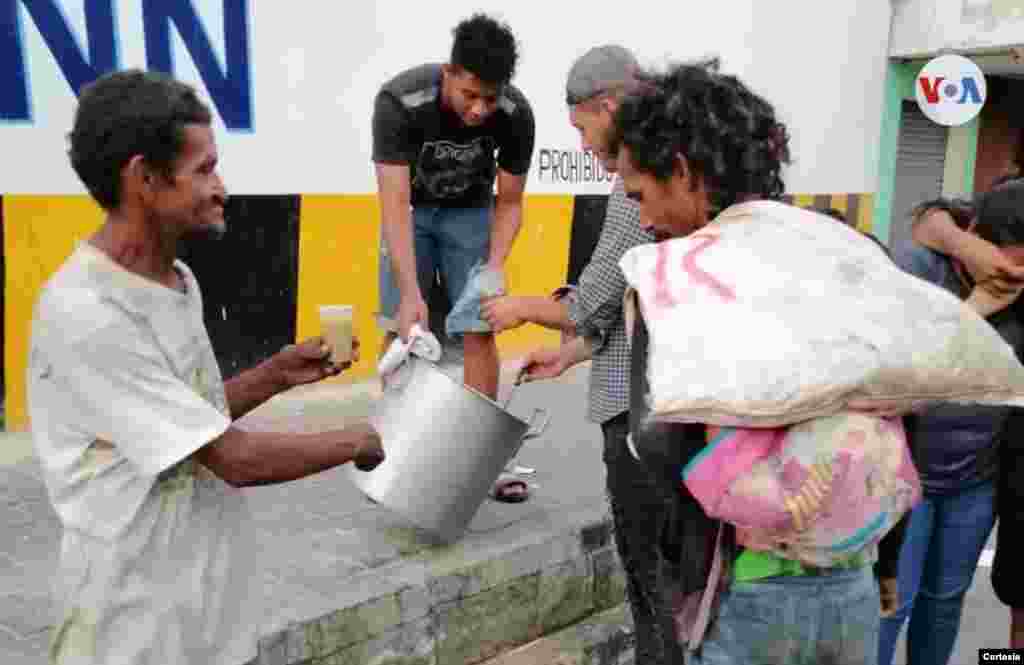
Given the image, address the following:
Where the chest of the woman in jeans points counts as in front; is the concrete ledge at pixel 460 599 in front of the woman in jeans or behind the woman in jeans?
in front

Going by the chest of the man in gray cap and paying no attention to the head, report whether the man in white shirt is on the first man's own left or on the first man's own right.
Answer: on the first man's own left

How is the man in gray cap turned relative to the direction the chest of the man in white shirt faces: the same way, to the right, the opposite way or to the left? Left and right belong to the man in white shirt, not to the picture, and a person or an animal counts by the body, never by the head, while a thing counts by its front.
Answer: the opposite way

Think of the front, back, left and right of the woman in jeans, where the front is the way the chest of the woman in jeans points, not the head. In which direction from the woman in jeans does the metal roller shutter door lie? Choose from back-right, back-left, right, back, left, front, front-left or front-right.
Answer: back-right

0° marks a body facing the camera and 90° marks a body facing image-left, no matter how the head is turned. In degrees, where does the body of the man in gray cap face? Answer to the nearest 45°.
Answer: approximately 90°

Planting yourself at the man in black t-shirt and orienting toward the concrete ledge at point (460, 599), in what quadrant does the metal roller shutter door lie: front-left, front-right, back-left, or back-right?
back-left

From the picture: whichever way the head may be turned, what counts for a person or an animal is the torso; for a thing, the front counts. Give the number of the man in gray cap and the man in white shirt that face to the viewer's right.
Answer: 1

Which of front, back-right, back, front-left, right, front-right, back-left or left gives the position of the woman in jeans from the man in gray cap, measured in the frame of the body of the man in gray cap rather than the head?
back

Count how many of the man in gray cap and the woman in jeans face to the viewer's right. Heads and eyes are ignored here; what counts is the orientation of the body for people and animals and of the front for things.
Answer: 0

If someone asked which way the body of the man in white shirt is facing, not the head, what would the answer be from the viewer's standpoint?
to the viewer's right

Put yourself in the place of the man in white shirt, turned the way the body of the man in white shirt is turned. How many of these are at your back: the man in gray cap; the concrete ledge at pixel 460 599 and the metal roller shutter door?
0

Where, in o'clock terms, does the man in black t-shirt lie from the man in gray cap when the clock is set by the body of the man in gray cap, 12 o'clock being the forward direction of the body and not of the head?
The man in black t-shirt is roughly at 2 o'clock from the man in gray cap.

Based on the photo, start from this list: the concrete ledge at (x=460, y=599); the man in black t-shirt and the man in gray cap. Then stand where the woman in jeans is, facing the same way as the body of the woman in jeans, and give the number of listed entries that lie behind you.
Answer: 0

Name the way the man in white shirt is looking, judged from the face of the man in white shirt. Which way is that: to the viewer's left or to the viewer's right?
to the viewer's right

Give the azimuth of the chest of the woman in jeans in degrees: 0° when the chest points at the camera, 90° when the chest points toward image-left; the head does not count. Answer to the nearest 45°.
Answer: approximately 45°
